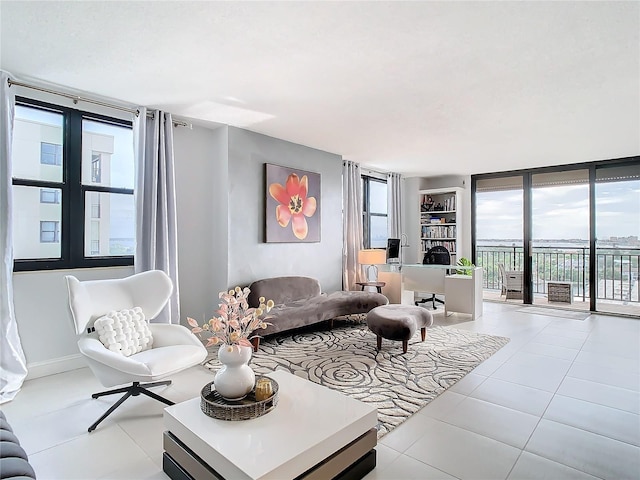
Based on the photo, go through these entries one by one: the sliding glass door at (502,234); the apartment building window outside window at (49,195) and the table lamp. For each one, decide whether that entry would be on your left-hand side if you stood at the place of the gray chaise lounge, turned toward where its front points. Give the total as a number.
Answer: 2

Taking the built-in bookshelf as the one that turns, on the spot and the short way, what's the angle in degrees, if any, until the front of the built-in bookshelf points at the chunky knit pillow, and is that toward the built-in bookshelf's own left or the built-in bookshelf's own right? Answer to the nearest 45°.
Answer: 0° — it already faces it

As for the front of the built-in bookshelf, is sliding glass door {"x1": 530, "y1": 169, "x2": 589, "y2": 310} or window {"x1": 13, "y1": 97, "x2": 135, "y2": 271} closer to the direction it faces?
the window

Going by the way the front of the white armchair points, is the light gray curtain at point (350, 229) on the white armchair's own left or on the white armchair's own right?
on the white armchair's own left

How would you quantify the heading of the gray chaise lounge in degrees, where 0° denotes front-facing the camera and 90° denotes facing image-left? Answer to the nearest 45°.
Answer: approximately 315°

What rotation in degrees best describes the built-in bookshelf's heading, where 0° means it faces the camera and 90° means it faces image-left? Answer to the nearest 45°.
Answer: approximately 0°

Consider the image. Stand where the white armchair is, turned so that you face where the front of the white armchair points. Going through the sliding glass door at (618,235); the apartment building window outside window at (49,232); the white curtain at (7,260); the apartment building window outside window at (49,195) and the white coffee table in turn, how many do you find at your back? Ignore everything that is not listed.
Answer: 3

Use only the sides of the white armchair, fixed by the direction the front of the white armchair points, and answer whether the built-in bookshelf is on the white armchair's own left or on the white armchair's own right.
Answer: on the white armchair's own left

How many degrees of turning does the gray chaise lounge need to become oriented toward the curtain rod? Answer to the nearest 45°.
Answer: approximately 90° to its right

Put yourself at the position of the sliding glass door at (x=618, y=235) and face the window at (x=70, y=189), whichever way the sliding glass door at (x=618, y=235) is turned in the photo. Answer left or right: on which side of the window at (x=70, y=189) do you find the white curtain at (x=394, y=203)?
right
